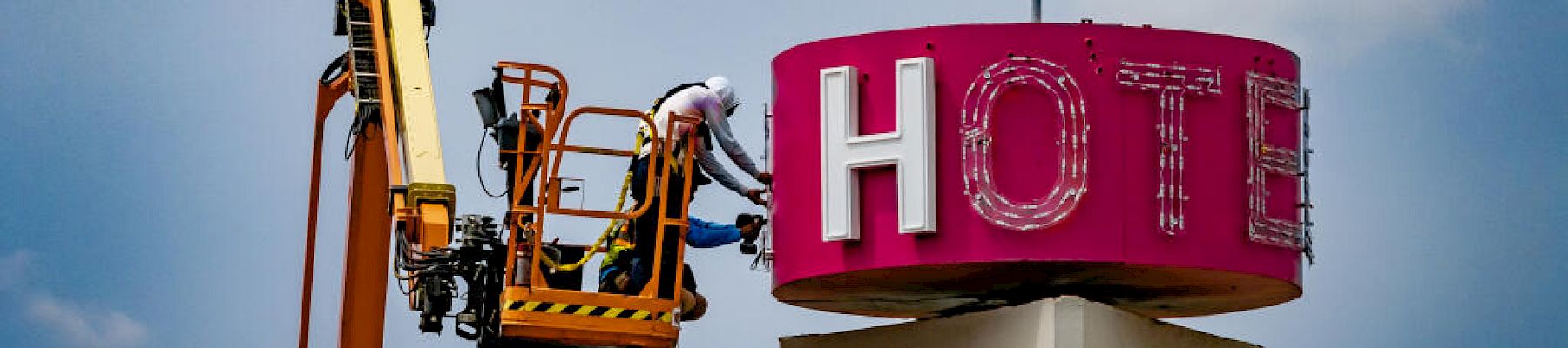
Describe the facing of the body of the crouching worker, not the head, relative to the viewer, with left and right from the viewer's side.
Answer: facing to the right of the viewer

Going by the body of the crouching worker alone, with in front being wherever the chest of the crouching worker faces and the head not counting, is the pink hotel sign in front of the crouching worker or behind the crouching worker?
in front

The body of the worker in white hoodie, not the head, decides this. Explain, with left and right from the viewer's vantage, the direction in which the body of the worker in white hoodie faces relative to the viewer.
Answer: facing to the right of the viewer

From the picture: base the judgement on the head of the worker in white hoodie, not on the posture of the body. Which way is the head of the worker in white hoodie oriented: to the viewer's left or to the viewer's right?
to the viewer's right
